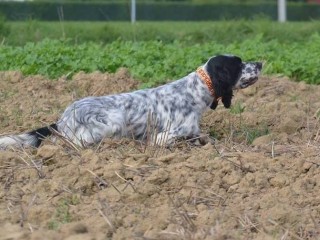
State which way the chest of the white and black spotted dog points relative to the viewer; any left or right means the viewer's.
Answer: facing to the right of the viewer
